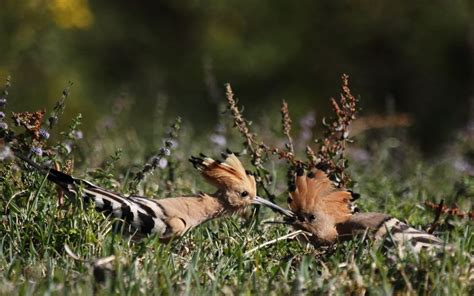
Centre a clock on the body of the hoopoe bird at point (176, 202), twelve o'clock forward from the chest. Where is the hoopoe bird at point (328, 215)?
the hoopoe bird at point (328, 215) is roughly at 12 o'clock from the hoopoe bird at point (176, 202).

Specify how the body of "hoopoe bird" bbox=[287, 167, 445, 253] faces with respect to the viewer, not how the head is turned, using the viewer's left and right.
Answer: facing to the left of the viewer

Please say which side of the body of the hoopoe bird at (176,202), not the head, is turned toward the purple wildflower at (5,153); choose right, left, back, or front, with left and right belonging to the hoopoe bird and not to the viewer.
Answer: back

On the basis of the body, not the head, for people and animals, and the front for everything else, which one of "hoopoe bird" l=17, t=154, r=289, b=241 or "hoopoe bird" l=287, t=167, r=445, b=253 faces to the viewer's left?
"hoopoe bird" l=287, t=167, r=445, b=253

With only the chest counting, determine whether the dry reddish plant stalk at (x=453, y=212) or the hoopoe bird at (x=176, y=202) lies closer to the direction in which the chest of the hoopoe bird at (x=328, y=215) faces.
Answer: the hoopoe bird

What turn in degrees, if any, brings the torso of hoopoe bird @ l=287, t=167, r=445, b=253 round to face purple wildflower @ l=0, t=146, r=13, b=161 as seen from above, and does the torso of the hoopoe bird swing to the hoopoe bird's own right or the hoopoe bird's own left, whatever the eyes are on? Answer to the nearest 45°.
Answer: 0° — it already faces it

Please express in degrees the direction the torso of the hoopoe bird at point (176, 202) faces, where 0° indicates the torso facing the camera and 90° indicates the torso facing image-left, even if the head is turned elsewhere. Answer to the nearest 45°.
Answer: approximately 270°

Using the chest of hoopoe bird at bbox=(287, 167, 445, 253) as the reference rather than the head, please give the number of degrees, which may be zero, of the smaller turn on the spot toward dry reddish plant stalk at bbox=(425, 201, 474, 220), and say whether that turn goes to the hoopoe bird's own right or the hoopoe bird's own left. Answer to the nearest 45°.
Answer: approximately 135° to the hoopoe bird's own right

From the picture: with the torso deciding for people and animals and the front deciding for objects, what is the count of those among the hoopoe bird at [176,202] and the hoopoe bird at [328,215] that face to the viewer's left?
1

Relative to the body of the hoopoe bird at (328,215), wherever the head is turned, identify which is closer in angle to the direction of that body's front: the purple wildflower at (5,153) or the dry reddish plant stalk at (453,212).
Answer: the purple wildflower
